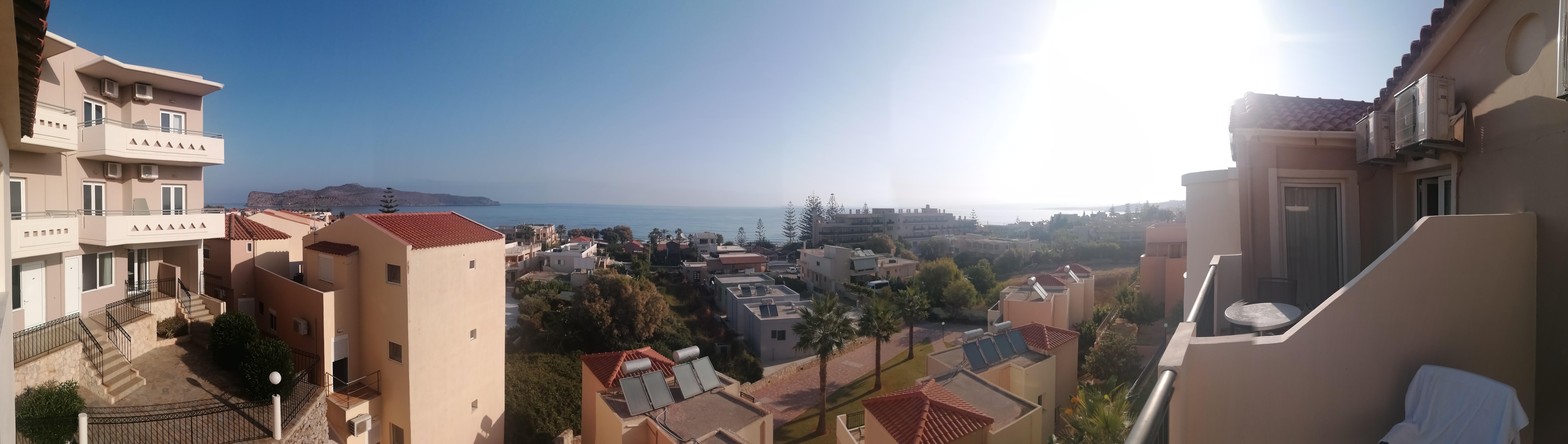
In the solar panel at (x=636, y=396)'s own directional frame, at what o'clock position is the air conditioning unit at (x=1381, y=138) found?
The air conditioning unit is roughly at 12 o'clock from the solar panel.

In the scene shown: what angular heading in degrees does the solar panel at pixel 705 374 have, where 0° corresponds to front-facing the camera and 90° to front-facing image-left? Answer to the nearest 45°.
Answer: approximately 315°

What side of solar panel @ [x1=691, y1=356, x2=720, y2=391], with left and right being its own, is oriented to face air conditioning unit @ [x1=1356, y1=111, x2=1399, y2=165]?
front

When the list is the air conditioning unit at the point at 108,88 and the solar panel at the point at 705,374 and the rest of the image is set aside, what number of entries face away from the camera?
0

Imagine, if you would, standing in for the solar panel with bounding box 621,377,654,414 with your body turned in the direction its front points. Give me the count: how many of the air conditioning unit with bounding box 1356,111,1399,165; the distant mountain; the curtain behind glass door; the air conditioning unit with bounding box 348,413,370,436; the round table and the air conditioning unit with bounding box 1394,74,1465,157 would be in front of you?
4

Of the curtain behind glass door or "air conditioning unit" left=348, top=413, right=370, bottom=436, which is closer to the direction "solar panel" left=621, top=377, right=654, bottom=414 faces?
the curtain behind glass door

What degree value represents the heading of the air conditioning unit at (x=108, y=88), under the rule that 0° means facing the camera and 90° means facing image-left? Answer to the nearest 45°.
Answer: approximately 315°

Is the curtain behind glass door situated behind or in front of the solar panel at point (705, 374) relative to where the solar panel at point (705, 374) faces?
in front

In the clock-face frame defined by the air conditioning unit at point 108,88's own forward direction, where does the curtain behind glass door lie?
The curtain behind glass door is roughly at 1 o'clock from the air conditioning unit.

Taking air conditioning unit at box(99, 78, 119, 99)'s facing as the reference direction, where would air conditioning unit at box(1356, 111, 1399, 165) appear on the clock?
air conditioning unit at box(1356, 111, 1399, 165) is roughly at 1 o'clock from air conditioning unit at box(99, 78, 119, 99).
